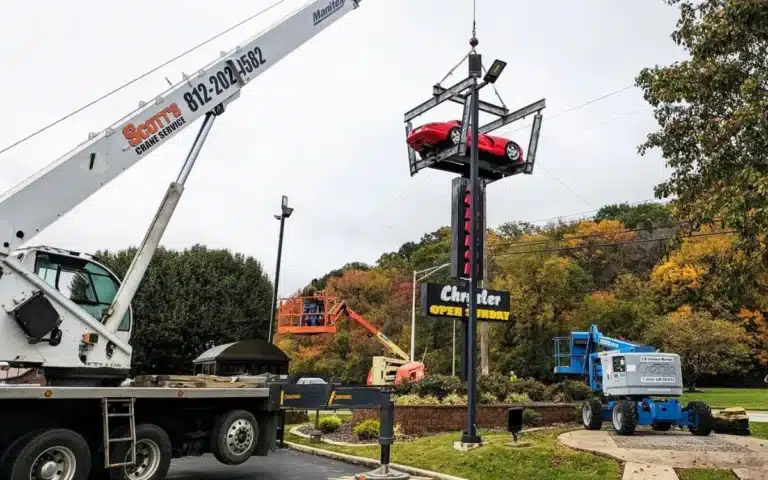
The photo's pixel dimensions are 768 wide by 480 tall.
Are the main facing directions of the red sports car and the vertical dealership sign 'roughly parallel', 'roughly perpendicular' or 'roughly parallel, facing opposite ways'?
roughly perpendicular

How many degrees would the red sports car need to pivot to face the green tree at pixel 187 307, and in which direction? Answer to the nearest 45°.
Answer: approximately 90° to its right

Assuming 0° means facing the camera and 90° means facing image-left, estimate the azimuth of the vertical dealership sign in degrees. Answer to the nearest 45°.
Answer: approximately 315°

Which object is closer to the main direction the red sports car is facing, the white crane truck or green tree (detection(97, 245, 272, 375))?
the white crane truck

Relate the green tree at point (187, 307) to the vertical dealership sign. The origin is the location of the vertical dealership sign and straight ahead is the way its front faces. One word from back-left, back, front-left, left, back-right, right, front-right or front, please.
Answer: back

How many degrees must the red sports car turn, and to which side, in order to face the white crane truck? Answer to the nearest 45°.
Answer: approximately 180°

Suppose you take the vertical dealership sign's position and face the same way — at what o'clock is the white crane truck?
The white crane truck is roughly at 2 o'clock from the vertical dealership sign.

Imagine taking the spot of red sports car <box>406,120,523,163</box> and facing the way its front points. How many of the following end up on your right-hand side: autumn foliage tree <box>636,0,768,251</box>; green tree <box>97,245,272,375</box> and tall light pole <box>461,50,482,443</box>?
1

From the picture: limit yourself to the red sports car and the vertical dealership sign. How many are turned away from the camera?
0
